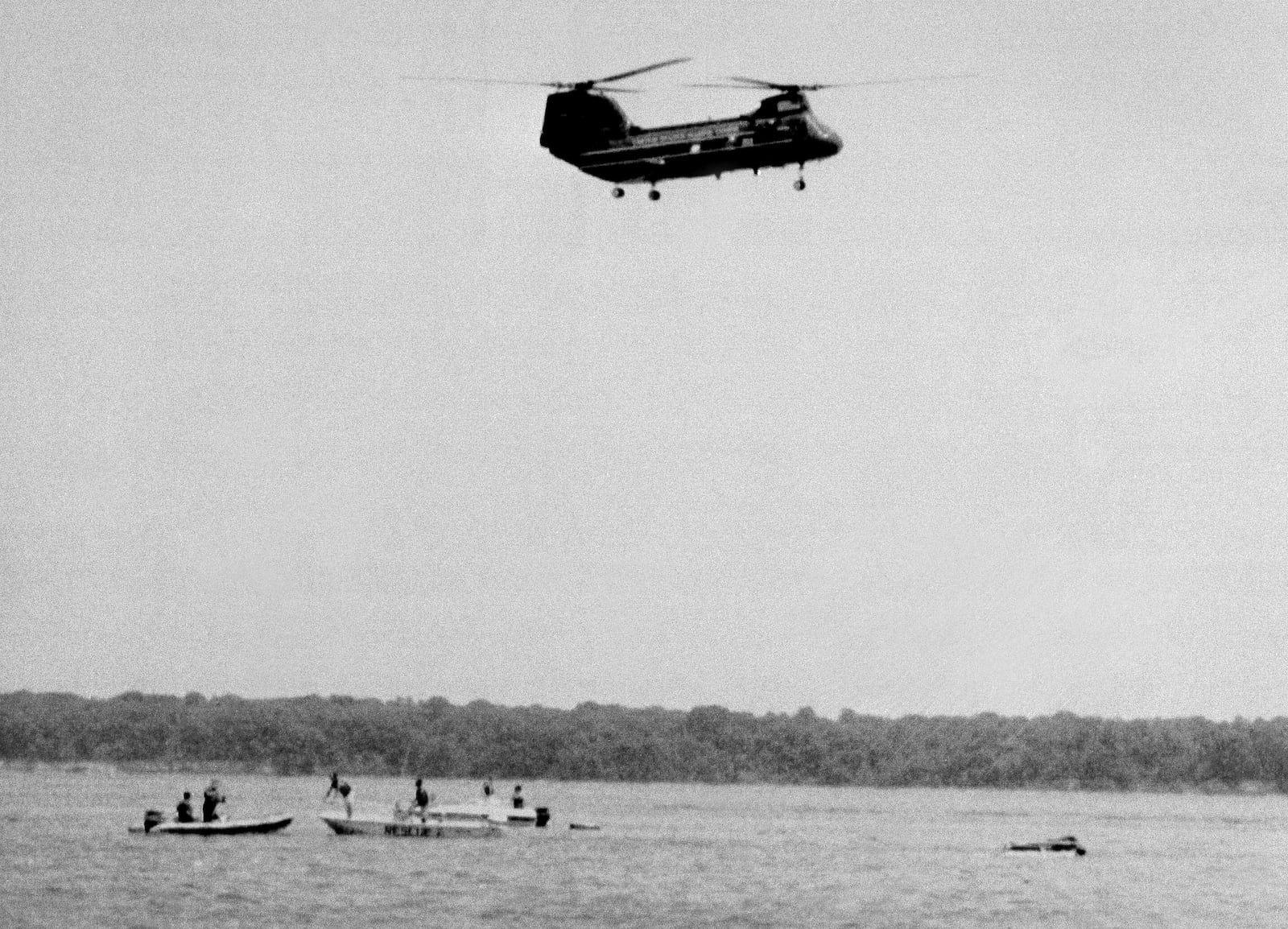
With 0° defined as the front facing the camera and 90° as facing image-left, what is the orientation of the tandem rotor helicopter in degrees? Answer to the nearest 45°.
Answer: approximately 270°
